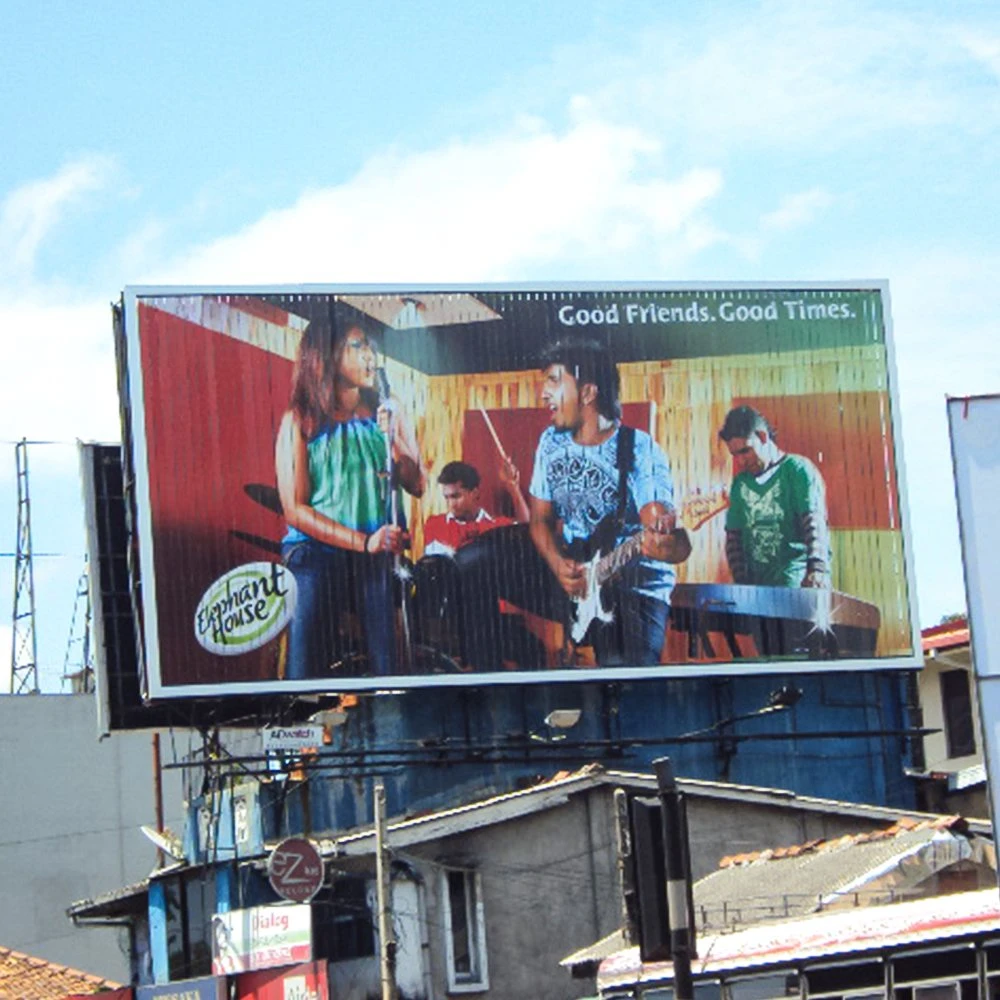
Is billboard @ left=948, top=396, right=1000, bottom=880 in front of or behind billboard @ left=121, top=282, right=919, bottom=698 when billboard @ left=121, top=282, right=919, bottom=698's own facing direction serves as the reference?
in front

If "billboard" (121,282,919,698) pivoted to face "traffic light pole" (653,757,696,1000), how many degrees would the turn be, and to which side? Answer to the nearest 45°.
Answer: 0° — it already faces it

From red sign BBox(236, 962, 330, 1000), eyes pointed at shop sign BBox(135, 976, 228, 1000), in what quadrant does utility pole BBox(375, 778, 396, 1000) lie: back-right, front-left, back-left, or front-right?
back-left

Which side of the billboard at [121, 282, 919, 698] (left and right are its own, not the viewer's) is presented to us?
front
